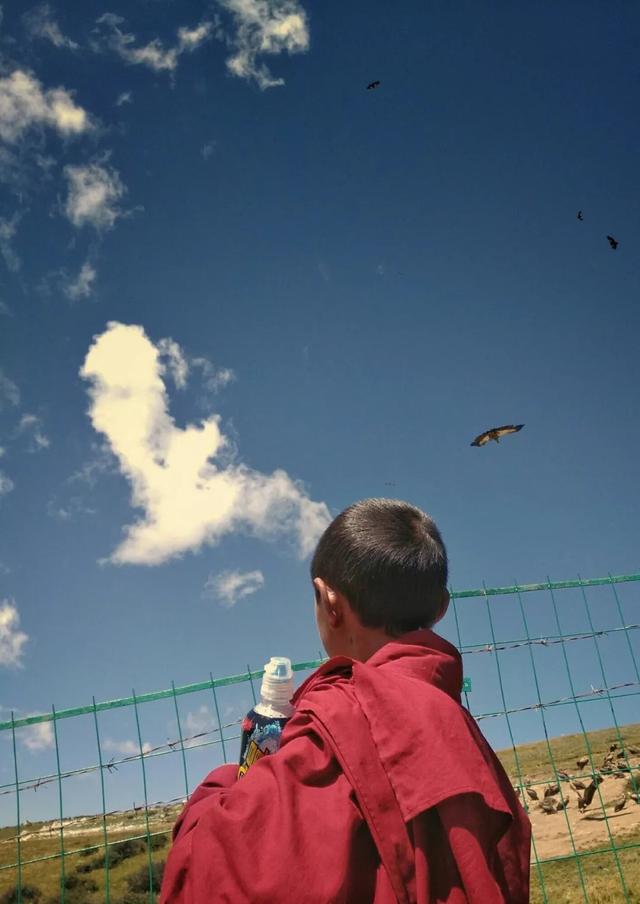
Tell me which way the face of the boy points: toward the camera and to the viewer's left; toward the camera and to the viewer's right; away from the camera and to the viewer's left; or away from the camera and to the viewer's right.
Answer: away from the camera and to the viewer's left

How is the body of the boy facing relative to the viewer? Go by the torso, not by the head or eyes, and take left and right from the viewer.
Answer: facing away from the viewer and to the left of the viewer

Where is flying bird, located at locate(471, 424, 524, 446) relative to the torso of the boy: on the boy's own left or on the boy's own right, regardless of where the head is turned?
on the boy's own right
